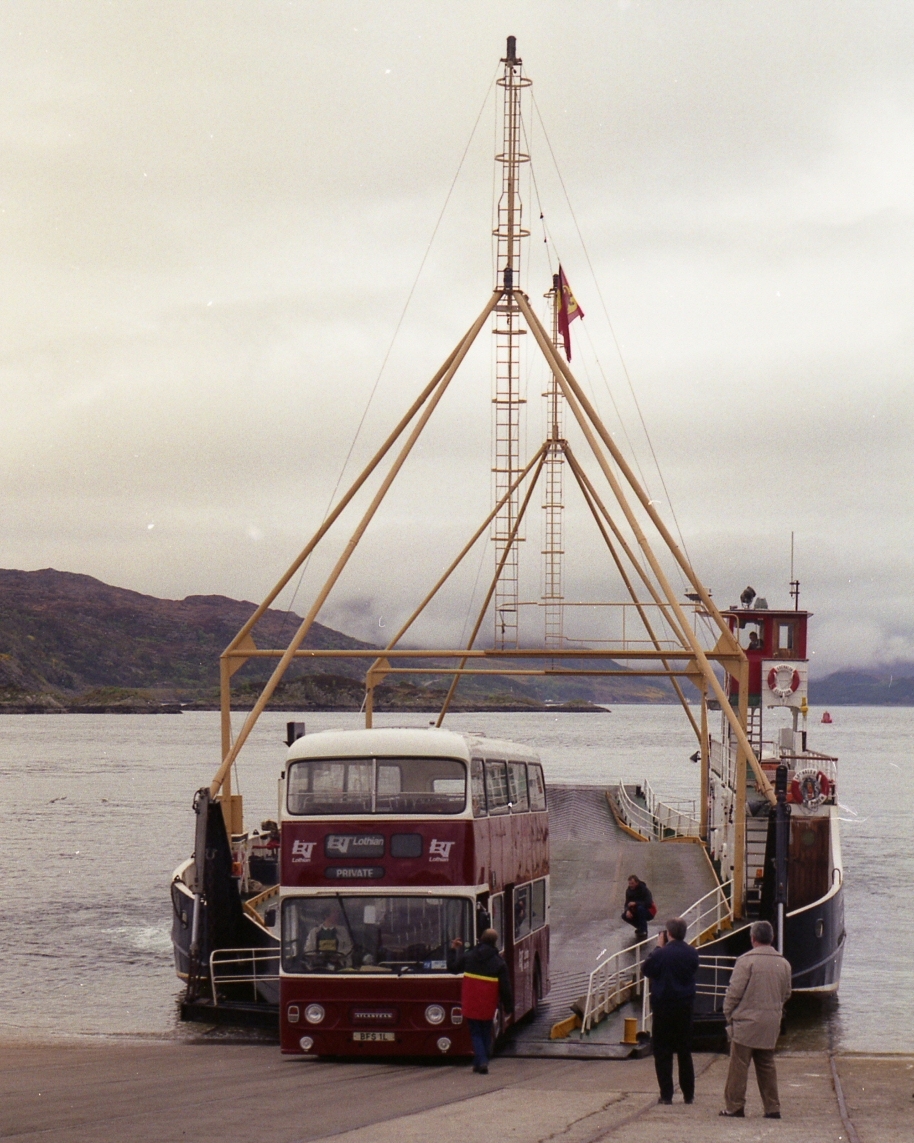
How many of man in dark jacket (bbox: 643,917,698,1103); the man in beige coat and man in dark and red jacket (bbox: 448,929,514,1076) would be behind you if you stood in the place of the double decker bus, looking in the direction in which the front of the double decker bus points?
0

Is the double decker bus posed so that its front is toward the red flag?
no

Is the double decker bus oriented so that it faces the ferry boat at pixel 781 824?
no

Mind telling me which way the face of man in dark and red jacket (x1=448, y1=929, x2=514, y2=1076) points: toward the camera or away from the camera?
away from the camera

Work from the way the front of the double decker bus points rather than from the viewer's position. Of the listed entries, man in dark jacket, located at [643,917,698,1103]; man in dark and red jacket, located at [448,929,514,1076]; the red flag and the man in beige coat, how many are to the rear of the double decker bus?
1

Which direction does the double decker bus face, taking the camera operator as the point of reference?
facing the viewer

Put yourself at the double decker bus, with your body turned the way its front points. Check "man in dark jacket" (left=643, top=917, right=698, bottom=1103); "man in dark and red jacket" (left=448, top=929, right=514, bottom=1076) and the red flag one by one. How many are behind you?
1

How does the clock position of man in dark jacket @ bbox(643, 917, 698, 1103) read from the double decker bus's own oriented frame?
The man in dark jacket is roughly at 11 o'clock from the double decker bus.

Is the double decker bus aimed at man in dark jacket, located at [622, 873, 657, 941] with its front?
no

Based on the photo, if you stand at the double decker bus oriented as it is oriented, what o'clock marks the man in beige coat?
The man in beige coat is roughly at 11 o'clock from the double decker bus.

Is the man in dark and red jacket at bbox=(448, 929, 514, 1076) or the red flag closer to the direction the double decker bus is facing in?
the man in dark and red jacket

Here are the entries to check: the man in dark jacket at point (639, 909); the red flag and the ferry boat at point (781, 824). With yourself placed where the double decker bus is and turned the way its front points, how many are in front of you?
0
